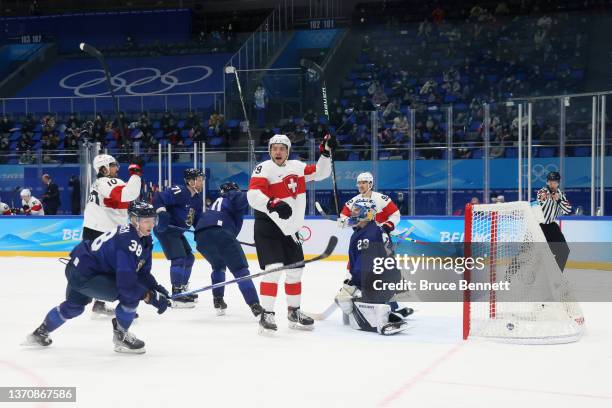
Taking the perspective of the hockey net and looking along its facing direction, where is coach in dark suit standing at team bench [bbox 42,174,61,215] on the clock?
The coach in dark suit standing at team bench is roughly at 1 o'clock from the hockey net.

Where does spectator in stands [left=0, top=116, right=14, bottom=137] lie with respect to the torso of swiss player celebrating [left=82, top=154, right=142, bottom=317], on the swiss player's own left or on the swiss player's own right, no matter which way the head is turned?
on the swiss player's own left

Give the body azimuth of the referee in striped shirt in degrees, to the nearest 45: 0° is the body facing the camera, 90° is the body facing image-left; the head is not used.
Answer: approximately 0°

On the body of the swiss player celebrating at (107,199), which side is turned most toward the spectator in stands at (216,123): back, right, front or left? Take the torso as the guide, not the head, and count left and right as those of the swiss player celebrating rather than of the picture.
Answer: left

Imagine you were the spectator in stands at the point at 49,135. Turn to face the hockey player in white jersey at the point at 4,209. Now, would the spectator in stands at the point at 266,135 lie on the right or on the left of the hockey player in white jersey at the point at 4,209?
left

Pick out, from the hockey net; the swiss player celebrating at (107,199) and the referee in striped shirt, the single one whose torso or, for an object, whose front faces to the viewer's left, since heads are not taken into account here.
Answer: the hockey net

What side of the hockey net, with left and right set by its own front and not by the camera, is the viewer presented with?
left

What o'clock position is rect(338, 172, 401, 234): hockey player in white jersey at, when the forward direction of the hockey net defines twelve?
The hockey player in white jersey is roughly at 1 o'clock from the hockey net.

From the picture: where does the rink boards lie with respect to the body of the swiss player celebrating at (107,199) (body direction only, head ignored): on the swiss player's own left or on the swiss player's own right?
on the swiss player's own left

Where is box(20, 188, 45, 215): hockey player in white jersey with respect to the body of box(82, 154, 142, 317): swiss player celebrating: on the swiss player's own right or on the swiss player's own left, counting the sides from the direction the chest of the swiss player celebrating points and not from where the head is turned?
on the swiss player's own left
